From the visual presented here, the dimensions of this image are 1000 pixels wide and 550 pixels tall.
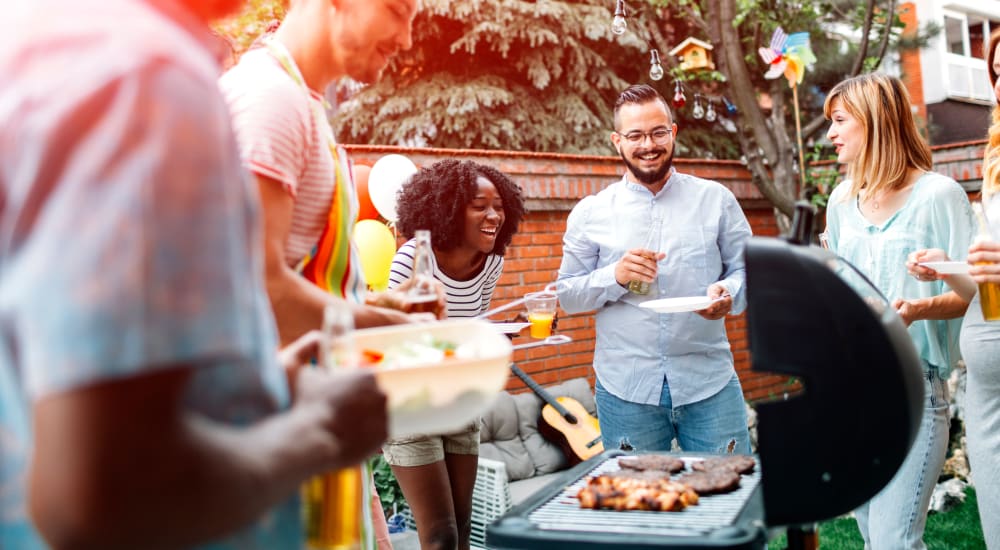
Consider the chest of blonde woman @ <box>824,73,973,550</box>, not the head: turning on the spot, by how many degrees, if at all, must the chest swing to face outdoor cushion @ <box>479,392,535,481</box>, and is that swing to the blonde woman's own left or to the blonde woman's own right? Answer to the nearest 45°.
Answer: approximately 90° to the blonde woman's own right

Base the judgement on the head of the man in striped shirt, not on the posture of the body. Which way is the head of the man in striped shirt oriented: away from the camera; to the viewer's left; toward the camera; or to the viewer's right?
to the viewer's right

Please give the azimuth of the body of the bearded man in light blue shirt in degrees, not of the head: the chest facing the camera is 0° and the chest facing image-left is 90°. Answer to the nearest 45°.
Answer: approximately 0°

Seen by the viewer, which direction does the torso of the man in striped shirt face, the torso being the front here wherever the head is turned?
to the viewer's right

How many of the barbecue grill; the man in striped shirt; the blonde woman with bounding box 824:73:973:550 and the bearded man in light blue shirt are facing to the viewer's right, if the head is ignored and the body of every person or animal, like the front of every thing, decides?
1

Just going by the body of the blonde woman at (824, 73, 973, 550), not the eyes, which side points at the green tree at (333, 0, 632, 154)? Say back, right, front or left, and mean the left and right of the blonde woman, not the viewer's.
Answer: right

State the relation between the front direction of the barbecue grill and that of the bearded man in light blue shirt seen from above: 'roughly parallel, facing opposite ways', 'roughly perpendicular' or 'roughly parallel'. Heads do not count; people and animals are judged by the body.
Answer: roughly perpendicular

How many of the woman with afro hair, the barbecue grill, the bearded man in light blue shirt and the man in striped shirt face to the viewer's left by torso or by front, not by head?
1

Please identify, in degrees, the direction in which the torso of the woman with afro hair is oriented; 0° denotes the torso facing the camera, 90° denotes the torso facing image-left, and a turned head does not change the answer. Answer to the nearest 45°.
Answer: approximately 315°

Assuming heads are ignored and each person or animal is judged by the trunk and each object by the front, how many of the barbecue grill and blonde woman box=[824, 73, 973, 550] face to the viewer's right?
0

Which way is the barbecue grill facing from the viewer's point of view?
to the viewer's left

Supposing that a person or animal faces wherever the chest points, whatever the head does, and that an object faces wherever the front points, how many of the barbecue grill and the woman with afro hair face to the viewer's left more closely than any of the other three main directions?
1

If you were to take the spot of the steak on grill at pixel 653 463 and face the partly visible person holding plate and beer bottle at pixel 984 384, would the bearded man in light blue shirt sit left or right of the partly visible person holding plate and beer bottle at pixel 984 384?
left

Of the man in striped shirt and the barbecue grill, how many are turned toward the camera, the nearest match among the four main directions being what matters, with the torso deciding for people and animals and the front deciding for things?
0

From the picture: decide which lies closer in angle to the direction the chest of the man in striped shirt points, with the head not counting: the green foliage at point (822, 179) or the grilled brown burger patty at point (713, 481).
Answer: the grilled brown burger patty

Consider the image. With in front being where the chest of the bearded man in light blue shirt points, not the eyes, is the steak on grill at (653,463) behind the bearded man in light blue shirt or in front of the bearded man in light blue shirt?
in front

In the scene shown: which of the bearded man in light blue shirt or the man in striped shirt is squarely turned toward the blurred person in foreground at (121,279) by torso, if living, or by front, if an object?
the bearded man in light blue shirt
